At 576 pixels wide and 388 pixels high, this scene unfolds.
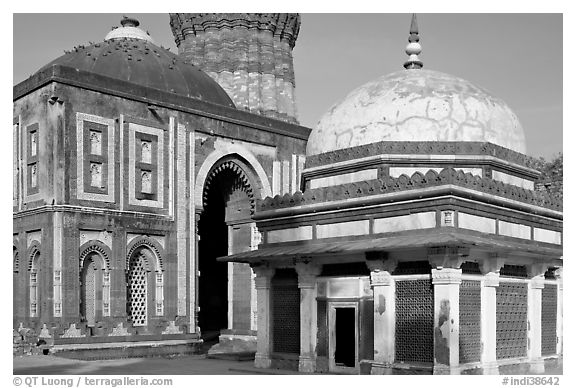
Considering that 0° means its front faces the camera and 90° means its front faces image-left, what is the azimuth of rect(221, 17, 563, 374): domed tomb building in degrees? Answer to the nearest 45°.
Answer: approximately 45°

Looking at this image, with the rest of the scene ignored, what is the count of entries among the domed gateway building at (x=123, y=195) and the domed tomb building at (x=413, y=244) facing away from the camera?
0

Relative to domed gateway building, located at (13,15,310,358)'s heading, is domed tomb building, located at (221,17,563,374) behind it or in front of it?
in front

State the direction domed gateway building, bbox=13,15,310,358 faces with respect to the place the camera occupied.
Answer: facing the viewer and to the right of the viewer

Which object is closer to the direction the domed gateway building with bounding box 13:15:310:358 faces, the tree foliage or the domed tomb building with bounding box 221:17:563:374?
the domed tomb building

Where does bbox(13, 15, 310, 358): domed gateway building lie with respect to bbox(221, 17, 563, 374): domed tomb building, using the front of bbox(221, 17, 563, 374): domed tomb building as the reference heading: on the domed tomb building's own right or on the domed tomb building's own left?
on the domed tomb building's own right
